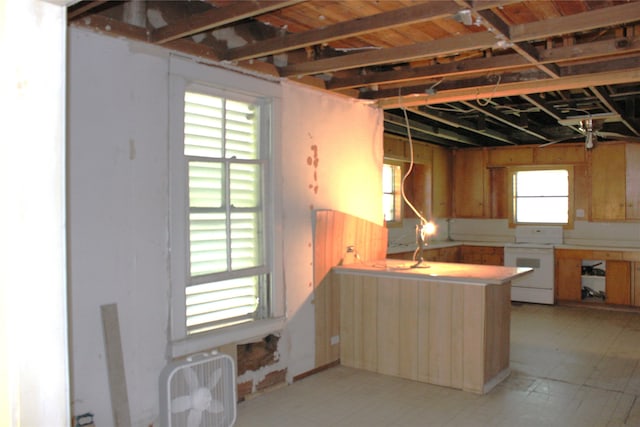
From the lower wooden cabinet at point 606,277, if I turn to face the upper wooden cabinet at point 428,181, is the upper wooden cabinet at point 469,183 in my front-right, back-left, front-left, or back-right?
front-right

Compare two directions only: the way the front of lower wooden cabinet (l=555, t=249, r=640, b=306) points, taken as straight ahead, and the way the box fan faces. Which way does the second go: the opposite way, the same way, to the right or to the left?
to the left

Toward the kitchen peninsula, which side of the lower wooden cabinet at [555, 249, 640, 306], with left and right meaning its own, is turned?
front

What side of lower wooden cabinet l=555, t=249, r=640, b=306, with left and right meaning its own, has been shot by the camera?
front

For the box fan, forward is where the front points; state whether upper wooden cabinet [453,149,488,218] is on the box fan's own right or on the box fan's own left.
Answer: on the box fan's own left

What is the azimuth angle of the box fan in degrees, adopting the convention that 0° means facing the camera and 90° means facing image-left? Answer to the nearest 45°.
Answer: approximately 315°

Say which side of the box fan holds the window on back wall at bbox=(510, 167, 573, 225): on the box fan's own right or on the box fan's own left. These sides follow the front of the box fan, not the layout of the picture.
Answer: on the box fan's own left

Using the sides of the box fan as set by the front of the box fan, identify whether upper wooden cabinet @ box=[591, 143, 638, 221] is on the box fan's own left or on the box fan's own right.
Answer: on the box fan's own left

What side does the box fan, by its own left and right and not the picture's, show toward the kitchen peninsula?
left

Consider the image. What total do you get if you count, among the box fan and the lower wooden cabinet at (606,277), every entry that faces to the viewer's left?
0

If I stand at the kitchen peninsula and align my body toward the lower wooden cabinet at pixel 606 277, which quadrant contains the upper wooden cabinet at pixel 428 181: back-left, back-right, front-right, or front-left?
front-left

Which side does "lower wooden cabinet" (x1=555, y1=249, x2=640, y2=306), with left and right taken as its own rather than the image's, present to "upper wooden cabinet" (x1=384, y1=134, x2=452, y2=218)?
right

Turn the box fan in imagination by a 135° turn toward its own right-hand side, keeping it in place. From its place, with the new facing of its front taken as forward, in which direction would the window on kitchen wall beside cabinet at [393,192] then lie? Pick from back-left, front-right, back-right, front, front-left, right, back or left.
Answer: back-right

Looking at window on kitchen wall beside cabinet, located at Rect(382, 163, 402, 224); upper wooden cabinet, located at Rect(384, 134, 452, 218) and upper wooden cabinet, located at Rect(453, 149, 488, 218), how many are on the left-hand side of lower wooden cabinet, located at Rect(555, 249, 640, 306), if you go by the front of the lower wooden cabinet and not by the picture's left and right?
0

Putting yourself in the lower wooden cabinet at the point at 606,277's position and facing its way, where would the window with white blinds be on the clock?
The window with white blinds is roughly at 1 o'clock from the lower wooden cabinet.
